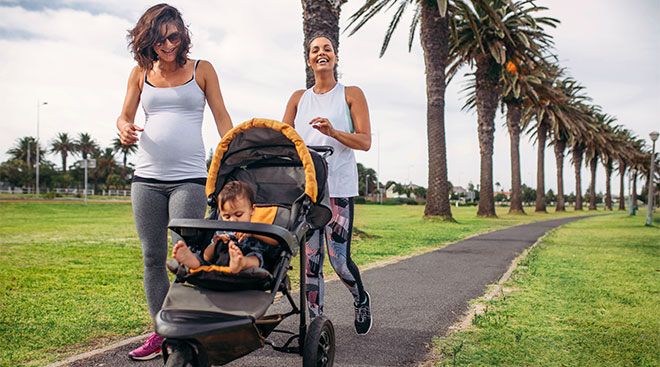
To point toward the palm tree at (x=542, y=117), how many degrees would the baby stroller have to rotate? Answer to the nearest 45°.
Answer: approximately 180°

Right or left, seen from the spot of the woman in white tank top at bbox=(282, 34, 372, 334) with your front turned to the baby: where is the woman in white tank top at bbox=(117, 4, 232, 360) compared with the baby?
right

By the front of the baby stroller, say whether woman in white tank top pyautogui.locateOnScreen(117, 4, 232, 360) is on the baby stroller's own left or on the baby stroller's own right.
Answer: on the baby stroller's own right

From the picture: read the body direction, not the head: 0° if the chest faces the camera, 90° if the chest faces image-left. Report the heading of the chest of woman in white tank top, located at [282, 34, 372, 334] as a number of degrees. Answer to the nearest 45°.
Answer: approximately 0°

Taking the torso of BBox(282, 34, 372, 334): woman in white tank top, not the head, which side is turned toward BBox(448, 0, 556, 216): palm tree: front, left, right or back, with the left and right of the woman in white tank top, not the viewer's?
back

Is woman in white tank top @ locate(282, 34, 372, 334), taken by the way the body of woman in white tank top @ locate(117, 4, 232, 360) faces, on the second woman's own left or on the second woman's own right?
on the second woman's own left

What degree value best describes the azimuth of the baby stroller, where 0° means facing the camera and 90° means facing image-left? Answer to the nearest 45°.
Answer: approximately 45°

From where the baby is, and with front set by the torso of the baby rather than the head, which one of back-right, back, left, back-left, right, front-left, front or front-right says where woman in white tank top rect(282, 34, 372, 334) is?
back

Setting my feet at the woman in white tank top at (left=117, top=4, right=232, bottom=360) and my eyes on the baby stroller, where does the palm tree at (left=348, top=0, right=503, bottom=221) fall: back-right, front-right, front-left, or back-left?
back-left

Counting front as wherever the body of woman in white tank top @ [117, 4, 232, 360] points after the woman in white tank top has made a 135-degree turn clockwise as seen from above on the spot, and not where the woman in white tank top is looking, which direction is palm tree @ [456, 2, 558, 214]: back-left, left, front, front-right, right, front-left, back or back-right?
right

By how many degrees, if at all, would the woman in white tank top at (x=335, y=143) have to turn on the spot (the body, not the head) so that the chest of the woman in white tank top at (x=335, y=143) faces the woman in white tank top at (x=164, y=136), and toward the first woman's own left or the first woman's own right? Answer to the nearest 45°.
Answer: approximately 90° to the first woman's own right

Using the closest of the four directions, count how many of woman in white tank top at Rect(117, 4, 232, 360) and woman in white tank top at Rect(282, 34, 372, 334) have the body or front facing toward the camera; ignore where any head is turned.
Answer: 2

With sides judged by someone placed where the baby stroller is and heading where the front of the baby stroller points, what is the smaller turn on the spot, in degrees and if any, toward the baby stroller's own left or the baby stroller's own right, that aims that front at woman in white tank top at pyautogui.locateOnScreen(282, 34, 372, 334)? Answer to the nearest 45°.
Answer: approximately 180°
